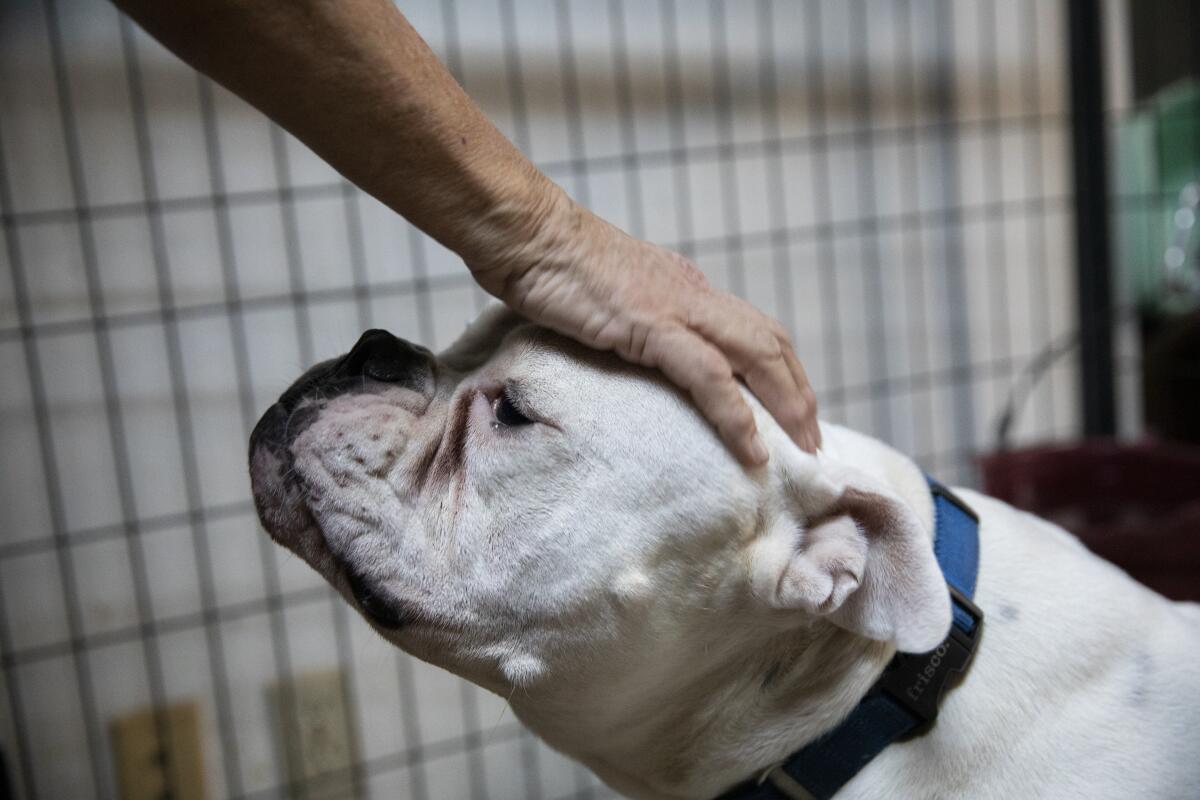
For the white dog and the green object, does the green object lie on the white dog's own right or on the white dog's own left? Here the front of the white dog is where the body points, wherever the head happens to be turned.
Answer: on the white dog's own right

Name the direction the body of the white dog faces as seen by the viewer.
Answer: to the viewer's left

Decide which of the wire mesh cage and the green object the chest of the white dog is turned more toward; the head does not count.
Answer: the wire mesh cage

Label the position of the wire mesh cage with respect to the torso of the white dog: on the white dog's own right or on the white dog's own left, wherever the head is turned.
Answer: on the white dog's own right
